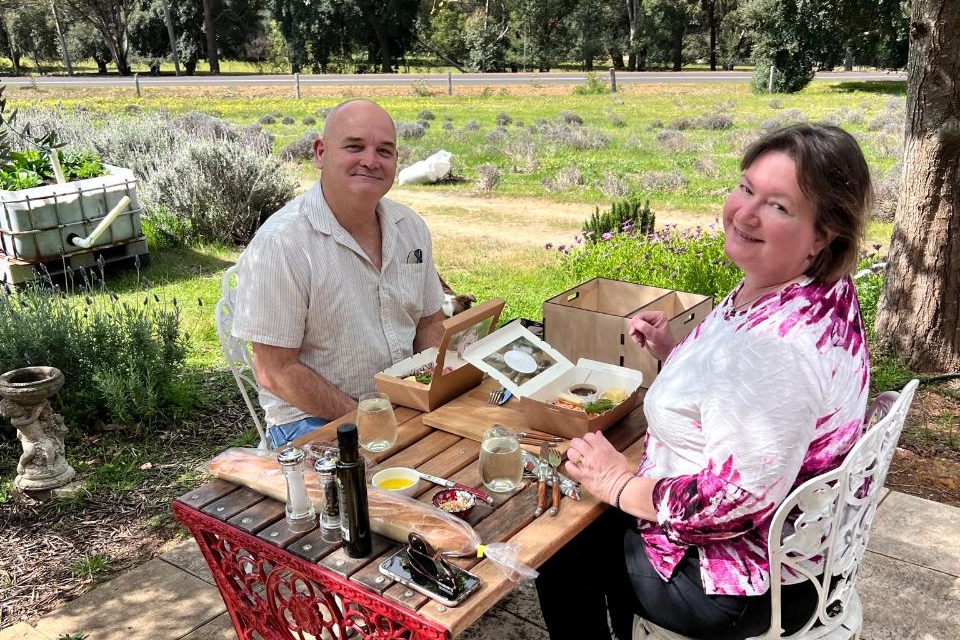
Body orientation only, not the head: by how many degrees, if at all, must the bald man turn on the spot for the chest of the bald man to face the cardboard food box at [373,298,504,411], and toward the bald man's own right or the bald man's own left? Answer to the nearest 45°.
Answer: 0° — they already face it

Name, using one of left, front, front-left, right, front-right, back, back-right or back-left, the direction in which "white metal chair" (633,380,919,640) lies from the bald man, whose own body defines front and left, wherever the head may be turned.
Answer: front

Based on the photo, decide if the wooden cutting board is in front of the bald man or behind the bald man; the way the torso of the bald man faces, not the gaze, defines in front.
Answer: in front

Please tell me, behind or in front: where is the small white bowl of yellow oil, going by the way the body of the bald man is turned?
in front

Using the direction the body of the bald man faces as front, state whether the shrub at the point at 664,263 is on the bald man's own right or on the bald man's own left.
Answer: on the bald man's own left

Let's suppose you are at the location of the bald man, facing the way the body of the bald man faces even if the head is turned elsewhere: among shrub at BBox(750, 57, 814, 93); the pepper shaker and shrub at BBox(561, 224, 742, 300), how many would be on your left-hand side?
2

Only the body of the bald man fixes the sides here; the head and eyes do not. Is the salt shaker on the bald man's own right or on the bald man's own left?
on the bald man's own right

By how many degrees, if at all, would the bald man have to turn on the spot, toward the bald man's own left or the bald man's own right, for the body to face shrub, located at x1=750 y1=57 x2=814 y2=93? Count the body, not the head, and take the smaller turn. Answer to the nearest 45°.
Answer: approximately 90° to the bald man's own left

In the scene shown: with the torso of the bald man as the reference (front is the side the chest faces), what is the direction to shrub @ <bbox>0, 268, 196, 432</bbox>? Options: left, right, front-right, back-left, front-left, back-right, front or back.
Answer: back

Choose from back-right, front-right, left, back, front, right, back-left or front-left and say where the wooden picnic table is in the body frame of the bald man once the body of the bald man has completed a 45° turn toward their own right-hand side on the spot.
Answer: front

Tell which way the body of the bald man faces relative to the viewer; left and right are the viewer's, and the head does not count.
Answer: facing the viewer and to the right of the viewer

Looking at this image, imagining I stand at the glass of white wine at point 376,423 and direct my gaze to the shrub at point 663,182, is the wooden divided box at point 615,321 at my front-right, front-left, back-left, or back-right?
front-right

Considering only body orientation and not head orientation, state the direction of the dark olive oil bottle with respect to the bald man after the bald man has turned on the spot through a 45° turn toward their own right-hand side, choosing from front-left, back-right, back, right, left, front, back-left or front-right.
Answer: front

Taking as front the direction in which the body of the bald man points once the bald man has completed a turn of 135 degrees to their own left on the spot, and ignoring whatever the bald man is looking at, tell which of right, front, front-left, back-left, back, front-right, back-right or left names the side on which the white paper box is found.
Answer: back-right

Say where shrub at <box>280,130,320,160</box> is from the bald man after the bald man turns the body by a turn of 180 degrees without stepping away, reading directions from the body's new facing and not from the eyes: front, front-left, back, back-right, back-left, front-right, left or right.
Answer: front-right

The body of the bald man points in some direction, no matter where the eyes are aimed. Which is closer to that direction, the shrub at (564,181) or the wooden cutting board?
the wooden cutting board

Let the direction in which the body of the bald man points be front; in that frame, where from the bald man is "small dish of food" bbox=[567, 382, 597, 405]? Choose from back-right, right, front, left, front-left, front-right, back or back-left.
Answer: front
